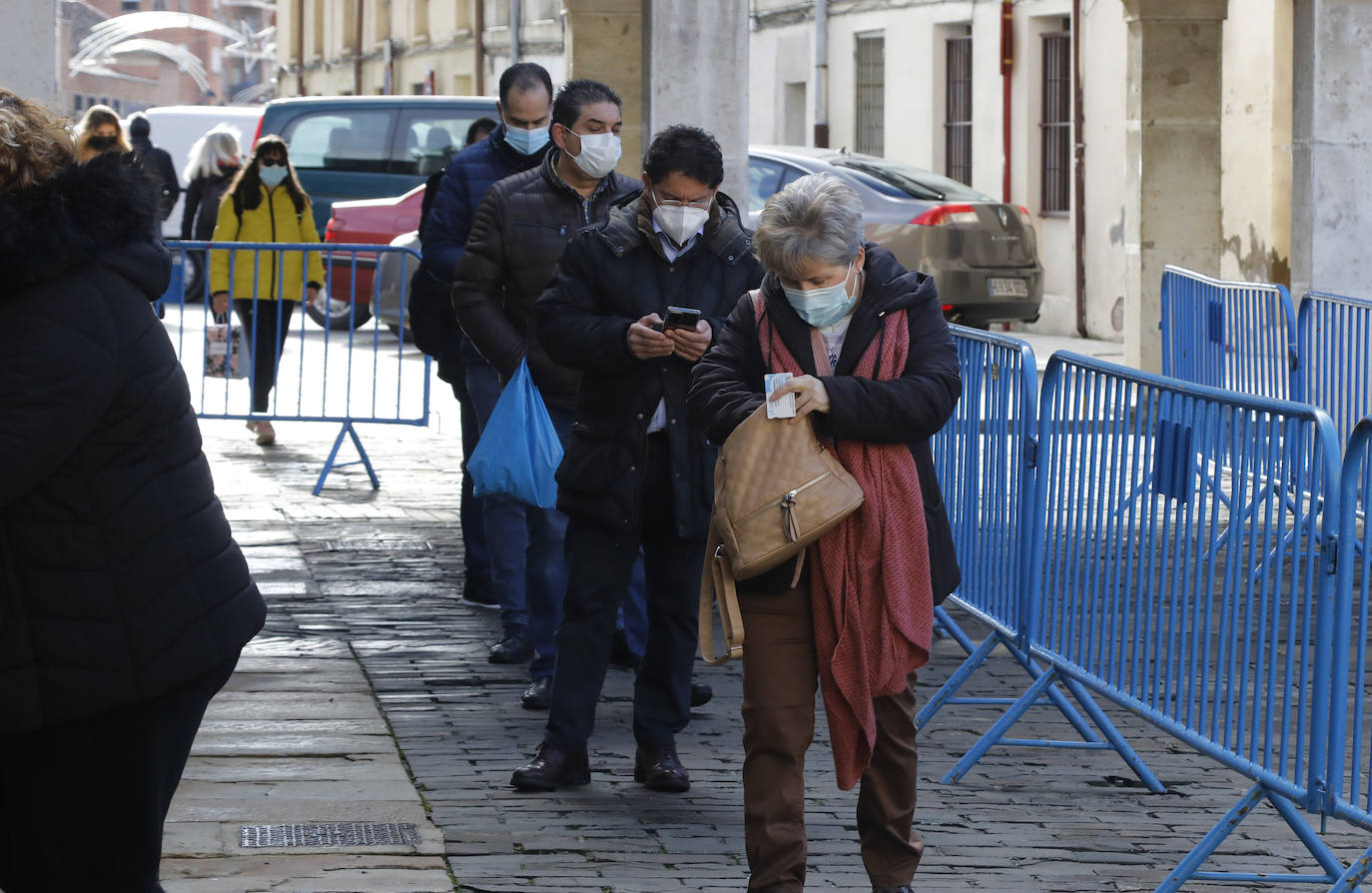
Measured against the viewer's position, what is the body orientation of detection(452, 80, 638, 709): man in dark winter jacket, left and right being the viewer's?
facing the viewer and to the right of the viewer

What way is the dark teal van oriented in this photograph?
to the viewer's right

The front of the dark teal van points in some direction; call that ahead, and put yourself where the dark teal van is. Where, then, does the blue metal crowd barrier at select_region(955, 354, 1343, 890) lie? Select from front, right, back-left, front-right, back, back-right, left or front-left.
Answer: right

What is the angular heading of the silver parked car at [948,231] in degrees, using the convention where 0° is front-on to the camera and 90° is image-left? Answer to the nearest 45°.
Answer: approximately 135°

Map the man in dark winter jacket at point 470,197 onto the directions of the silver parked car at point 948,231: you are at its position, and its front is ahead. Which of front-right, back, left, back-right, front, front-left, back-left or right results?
back-left

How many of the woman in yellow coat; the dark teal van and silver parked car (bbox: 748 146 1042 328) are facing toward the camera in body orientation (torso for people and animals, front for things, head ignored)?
1

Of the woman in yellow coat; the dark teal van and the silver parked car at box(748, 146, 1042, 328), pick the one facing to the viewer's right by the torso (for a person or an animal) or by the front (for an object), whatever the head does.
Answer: the dark teal van
